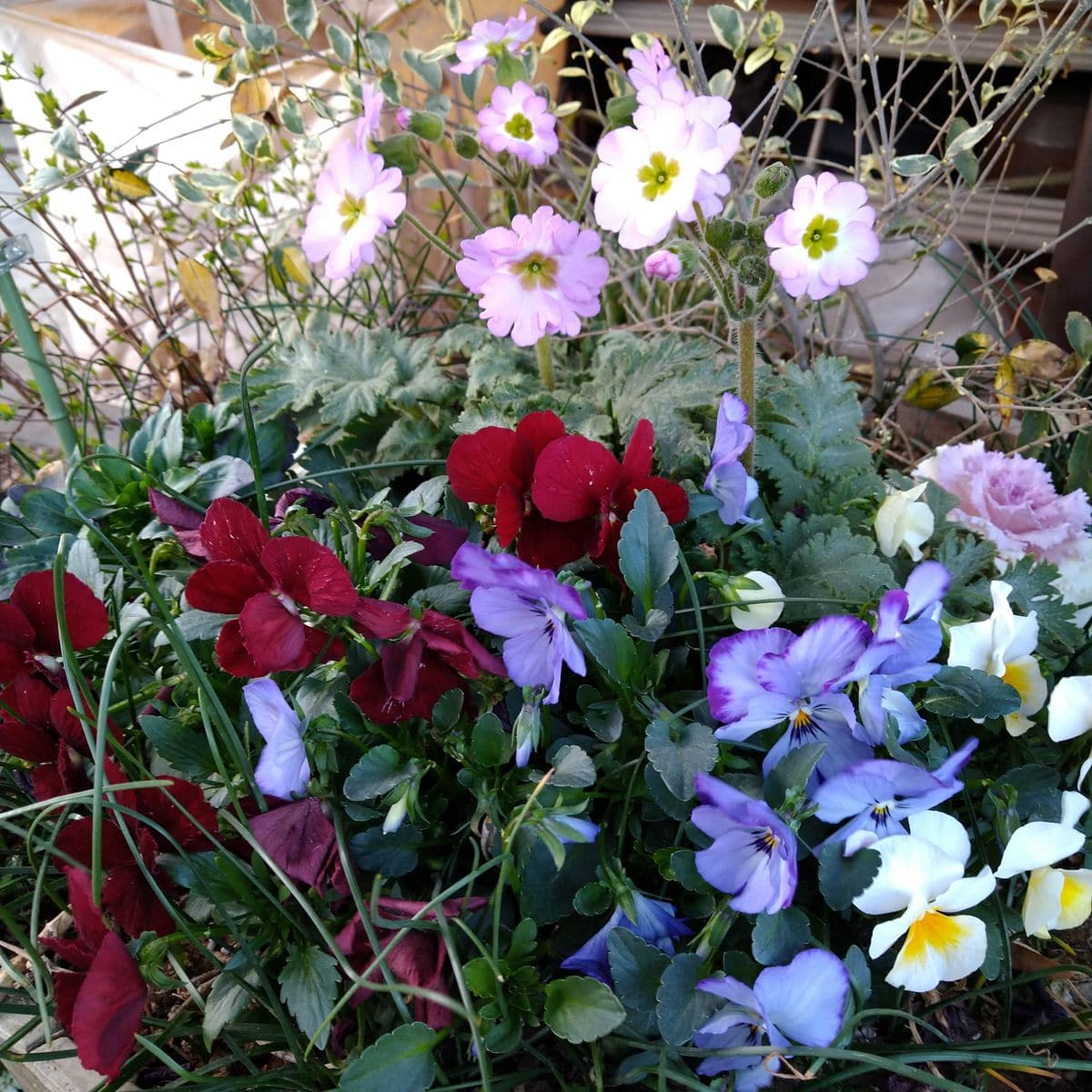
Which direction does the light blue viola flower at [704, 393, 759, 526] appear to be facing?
to the viewer's right

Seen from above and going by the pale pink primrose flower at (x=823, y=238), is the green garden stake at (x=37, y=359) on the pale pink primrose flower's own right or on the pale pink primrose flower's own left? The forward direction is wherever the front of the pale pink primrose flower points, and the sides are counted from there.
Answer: on the pale pink primrose flower's own right

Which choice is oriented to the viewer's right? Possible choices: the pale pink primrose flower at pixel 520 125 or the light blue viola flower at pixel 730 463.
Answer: the light blue viola flower

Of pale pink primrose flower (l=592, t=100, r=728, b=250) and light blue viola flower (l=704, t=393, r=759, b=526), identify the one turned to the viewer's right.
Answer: the light blue viola flower

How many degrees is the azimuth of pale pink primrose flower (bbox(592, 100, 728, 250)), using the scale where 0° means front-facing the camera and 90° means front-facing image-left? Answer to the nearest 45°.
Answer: approximately 0°

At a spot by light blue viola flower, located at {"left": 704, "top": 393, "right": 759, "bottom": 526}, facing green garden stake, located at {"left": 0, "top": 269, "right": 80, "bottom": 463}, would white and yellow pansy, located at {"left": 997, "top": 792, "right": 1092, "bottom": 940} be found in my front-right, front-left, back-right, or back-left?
back-left
